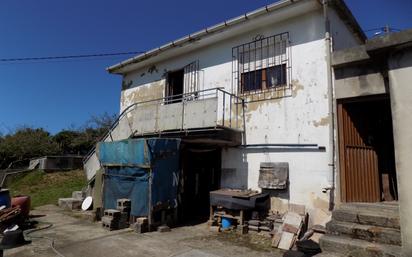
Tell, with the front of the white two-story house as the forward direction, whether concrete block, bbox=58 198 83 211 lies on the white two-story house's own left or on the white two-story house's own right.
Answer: on the white two-story house's own right

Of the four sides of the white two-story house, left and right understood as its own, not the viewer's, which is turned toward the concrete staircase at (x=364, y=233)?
left

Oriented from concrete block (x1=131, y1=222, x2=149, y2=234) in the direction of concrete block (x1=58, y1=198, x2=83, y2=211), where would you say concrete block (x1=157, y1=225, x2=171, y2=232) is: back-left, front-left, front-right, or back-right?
back-right

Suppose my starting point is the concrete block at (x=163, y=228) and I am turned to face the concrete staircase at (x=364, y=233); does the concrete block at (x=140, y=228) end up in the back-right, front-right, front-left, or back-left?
back-right

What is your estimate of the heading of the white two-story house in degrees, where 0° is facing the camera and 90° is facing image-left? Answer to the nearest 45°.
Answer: approximately 45°
